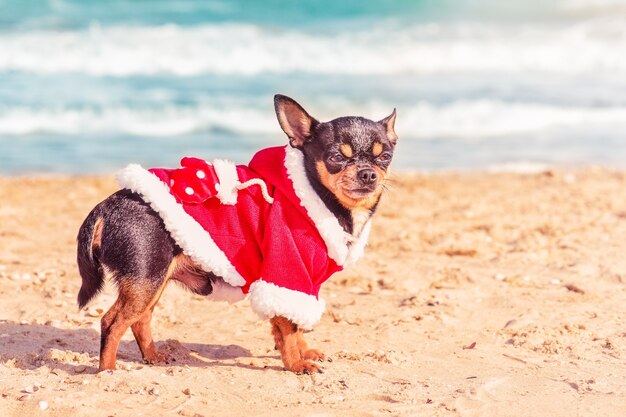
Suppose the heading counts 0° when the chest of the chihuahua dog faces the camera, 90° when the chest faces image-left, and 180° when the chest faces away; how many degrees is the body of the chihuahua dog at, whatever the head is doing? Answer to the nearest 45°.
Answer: approximately 270°
